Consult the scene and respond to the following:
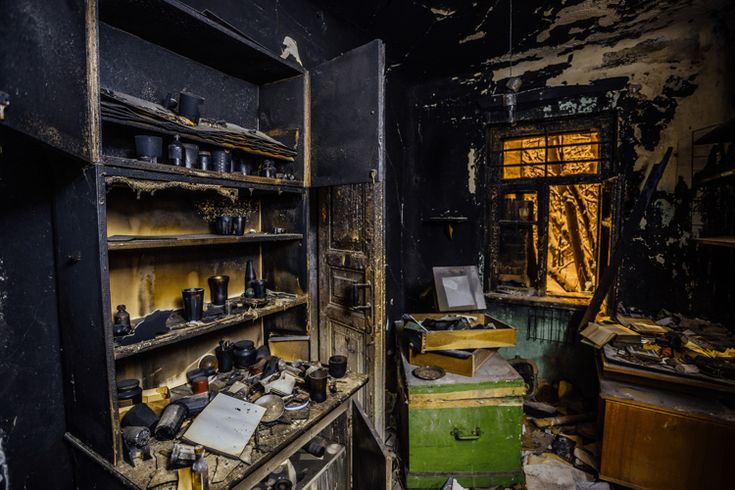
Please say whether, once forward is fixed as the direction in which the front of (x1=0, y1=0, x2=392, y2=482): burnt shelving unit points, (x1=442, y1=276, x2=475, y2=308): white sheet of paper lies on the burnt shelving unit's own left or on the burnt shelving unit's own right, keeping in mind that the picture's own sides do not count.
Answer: on the burnt shelving unit's own left

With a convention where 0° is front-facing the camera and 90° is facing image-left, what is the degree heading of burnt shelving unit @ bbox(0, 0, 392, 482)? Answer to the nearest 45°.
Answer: approximately 315°
